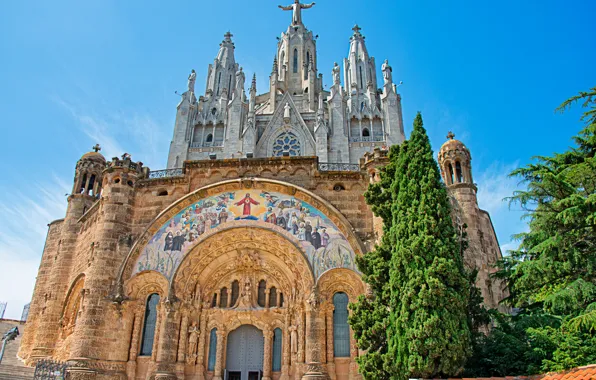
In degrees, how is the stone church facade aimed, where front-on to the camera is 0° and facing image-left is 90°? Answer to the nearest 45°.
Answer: approximately 0°

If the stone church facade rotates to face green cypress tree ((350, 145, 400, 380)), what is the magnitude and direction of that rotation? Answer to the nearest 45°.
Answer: approximately 45° to its left

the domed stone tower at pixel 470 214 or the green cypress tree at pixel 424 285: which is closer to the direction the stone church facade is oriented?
the green cypress tree

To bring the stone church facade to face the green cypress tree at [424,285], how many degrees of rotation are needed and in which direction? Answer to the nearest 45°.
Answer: approximately 45° to its left
